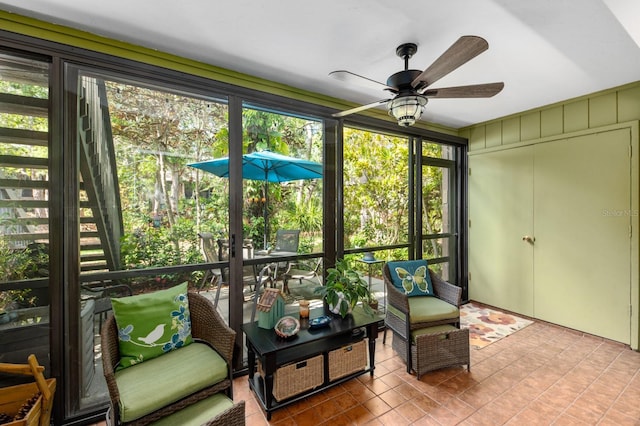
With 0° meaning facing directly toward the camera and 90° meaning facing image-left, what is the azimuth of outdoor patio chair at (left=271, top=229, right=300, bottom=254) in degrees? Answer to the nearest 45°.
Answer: approximately 45°

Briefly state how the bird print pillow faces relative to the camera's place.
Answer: facing the viewer and to the right of the viewer

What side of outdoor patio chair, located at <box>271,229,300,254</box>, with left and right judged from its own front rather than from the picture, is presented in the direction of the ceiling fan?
left

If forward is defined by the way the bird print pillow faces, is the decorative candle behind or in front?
in front

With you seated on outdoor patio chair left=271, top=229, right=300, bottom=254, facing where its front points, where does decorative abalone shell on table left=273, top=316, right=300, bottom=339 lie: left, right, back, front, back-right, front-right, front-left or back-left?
front-left

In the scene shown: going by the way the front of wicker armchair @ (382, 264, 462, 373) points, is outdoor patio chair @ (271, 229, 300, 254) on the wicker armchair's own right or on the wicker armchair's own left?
on the wicker armchair's own right

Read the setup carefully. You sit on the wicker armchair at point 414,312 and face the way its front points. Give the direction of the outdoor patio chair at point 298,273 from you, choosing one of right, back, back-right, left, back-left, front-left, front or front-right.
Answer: back-right
